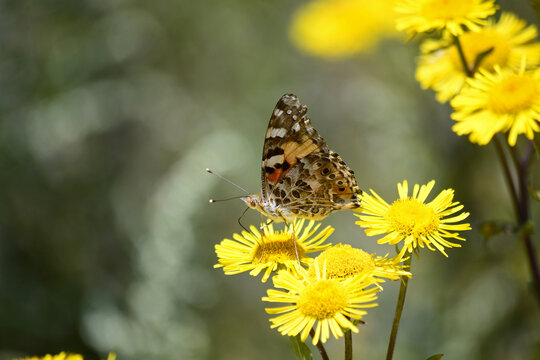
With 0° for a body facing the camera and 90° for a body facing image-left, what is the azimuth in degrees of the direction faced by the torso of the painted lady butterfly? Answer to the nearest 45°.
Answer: approximately 90°

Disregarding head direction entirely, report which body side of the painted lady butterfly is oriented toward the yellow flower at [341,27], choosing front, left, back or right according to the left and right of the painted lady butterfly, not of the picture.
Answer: right
